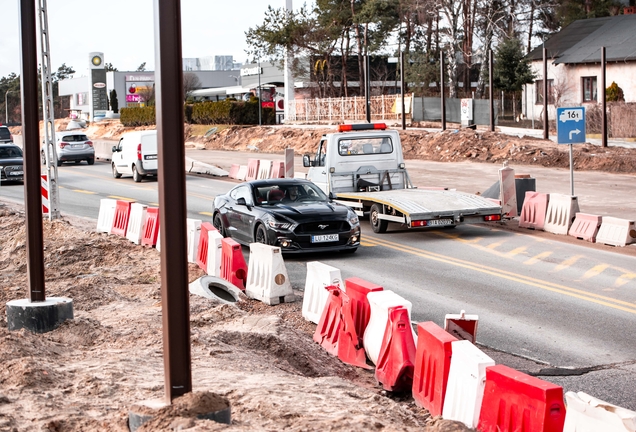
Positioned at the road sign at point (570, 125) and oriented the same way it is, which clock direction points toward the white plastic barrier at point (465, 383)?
The white plastic barrier is roughly at 12 o'clock from the road sign.

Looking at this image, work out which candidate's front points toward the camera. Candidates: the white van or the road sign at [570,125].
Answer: the road sign

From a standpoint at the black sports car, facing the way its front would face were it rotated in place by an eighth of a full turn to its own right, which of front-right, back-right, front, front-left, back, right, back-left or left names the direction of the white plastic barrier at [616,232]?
left

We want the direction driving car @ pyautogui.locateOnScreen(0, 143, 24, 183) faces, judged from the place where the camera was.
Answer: facing the viewer and to the right of the viewer

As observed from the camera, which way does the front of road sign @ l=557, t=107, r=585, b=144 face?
facing the viewer

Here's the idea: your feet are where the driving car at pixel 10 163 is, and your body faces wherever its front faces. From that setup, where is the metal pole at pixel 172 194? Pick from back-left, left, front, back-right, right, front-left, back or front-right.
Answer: front-right

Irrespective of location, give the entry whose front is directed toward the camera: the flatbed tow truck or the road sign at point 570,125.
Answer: the road sign

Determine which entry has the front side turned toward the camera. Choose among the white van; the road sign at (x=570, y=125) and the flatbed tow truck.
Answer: the road sign

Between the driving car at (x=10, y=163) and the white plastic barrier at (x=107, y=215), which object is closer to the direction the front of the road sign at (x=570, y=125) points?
the white plastic barrier

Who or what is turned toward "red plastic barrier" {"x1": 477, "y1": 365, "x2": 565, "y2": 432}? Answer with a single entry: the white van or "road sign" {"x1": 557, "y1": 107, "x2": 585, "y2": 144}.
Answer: the road sign

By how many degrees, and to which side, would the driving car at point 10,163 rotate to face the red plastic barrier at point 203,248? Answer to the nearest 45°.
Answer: approximately 45° to its right

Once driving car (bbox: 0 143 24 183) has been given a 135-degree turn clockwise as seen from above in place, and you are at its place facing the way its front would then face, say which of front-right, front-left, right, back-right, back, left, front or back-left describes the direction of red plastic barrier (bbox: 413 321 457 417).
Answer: left

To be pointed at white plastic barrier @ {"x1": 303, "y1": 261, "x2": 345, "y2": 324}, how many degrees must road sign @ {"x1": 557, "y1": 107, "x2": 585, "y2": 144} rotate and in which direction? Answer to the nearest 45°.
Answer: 0° — it already faces it

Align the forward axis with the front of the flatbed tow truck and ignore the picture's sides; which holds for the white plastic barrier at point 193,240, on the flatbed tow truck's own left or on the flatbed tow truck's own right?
on the flatbed tow truck's own left

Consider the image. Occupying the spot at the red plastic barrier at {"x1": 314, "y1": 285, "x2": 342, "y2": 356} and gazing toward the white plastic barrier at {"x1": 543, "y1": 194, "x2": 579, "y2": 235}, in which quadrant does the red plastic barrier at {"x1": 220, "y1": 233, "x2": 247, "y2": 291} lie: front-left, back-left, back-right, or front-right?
front-left

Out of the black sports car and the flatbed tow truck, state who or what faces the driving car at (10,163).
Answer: the flatbed tow truck
